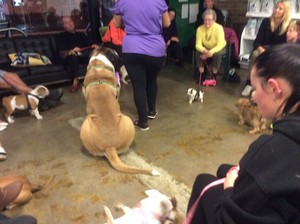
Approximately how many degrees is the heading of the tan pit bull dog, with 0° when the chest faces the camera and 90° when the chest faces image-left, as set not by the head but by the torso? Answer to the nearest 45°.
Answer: approximately 180°

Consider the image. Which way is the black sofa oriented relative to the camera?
toward the camera

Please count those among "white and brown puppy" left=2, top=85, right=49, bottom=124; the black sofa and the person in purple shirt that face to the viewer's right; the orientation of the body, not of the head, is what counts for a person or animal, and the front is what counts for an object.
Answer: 1

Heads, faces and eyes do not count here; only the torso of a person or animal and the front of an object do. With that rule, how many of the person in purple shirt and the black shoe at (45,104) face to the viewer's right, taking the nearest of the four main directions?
1

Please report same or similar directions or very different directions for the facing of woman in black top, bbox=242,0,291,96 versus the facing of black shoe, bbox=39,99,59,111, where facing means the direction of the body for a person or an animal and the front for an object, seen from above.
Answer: very different directions

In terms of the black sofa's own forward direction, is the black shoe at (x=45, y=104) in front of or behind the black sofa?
in front

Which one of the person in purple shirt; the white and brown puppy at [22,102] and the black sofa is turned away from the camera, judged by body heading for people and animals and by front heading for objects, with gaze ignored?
the person in purple shirt

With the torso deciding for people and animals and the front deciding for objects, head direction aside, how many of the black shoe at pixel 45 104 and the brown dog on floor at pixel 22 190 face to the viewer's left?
1

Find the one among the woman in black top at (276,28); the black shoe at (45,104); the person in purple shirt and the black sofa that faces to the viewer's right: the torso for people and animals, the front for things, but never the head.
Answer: the black shoe

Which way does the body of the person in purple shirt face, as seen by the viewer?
away from the camera

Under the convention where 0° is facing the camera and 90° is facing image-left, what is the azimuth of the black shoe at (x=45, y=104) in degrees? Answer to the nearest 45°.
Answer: approximately 270°

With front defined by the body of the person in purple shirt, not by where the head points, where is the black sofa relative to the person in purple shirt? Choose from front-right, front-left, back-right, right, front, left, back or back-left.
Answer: front-left

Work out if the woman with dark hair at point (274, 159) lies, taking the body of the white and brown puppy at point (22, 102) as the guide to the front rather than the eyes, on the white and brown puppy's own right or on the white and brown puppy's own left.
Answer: on the white and brown puppy's own right

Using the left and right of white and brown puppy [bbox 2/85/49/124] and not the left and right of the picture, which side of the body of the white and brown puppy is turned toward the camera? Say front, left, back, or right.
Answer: right

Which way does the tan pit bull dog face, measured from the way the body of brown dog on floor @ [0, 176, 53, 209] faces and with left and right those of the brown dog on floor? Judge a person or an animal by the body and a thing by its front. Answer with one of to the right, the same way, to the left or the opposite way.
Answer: to the right
